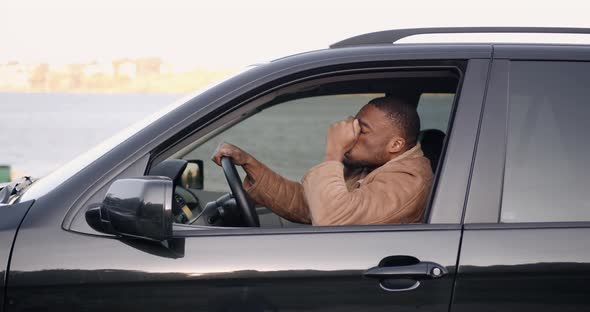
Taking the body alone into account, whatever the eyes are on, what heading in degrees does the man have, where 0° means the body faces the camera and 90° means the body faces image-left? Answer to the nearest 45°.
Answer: approximately 90°

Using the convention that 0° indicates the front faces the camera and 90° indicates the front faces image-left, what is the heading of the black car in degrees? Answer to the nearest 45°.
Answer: approximately 90°
